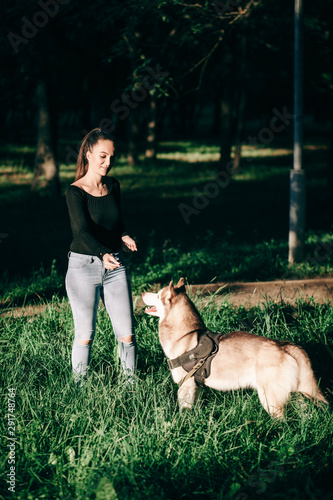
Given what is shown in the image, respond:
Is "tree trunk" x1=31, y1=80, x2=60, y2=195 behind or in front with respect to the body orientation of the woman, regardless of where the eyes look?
behind

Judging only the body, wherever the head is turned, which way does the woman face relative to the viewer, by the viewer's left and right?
facing the viewer and to the right of the viewer

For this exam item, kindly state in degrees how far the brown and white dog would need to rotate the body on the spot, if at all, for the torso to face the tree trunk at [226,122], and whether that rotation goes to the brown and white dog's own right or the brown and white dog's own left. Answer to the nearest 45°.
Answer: approximately 90° to the brown and white dog's own right

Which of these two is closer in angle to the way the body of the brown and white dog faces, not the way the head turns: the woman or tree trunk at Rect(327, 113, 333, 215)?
the woman

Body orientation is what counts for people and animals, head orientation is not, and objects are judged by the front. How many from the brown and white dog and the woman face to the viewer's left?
1

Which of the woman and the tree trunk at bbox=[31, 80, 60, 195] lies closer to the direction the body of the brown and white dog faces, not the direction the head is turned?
the woman

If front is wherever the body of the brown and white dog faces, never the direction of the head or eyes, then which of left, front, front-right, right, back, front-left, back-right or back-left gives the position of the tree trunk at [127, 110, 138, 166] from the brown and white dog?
right

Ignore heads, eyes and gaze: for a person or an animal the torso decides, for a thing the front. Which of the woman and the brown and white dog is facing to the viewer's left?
the brown and white dog

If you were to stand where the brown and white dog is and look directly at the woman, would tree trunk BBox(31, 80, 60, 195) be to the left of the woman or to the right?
right

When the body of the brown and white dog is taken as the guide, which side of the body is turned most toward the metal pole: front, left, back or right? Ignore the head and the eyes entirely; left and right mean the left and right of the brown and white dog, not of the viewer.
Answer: right

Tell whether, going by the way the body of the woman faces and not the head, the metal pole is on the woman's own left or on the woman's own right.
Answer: on the woman's own left

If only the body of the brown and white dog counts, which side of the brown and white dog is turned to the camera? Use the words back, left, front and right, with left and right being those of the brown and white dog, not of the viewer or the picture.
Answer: left

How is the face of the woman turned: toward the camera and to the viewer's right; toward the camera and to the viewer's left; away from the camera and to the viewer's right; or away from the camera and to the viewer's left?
toward the camera and to the viewer's right

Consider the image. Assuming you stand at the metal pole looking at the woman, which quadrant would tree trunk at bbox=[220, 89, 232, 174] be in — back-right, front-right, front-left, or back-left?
back-right

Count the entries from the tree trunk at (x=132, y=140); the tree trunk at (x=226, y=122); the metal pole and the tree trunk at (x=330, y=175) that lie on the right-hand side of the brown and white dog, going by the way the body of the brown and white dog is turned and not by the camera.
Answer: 4
